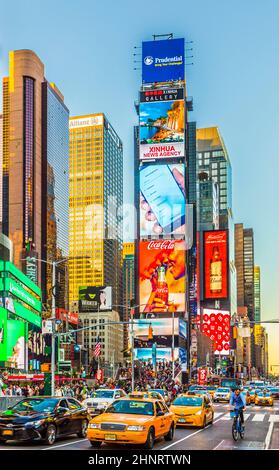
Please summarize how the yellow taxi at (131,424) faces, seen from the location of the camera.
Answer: facing the viewer and to the left of the viewer

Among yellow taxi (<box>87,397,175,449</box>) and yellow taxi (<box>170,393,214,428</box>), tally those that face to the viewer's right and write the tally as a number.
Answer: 0

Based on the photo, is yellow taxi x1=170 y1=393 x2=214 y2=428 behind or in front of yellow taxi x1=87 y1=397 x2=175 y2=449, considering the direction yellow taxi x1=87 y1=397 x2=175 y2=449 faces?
behind

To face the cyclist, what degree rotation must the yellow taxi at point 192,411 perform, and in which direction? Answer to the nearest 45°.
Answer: approximately 45° to its left

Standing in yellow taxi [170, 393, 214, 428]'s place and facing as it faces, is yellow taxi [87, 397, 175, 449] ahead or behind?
ahead
